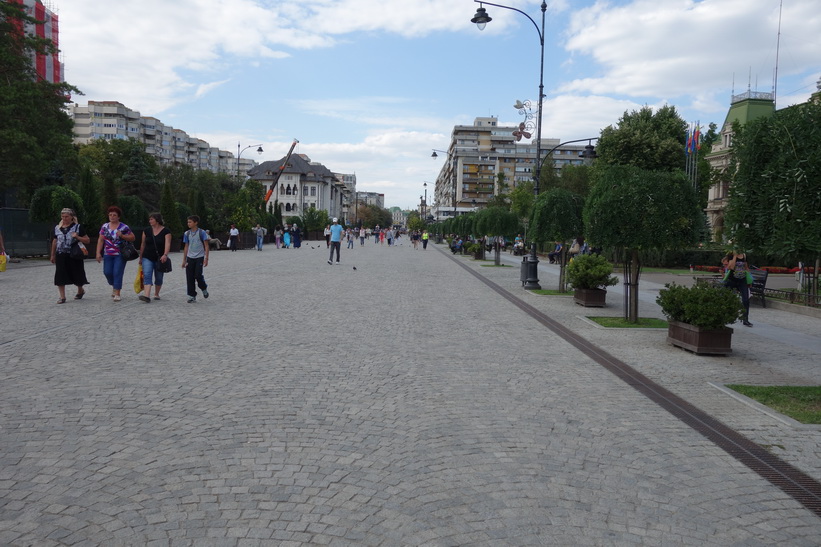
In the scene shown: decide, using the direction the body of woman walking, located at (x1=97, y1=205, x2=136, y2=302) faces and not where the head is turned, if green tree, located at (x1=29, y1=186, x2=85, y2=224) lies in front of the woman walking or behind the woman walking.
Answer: behind

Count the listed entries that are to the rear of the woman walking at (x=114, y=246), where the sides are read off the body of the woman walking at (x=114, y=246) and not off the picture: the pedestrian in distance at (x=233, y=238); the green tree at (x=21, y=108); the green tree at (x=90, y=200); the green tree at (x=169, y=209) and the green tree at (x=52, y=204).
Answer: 5

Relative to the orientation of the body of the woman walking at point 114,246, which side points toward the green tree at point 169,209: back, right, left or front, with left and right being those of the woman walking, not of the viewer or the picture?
back

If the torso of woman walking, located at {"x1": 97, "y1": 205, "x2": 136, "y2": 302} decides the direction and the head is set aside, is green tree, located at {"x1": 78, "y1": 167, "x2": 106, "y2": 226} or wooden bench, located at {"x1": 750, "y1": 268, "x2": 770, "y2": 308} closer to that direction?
the wooden bench

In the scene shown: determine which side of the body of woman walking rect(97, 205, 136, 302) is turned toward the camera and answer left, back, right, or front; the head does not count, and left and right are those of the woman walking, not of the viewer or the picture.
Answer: front

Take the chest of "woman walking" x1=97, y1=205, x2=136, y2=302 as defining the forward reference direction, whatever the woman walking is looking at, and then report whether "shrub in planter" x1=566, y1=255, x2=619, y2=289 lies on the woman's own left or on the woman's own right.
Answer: on the woman's own left

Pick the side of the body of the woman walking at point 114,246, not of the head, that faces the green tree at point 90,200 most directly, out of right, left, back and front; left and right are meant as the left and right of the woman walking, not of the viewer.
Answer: back

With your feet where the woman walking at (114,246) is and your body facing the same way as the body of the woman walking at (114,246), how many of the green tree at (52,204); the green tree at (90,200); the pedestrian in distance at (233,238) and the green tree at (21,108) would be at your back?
4

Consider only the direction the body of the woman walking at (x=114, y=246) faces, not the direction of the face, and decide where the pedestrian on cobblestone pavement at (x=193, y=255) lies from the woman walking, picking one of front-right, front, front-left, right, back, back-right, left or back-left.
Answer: left

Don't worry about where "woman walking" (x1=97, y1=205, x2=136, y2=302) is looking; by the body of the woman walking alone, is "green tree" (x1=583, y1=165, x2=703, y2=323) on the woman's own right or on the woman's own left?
on the woman's own left
